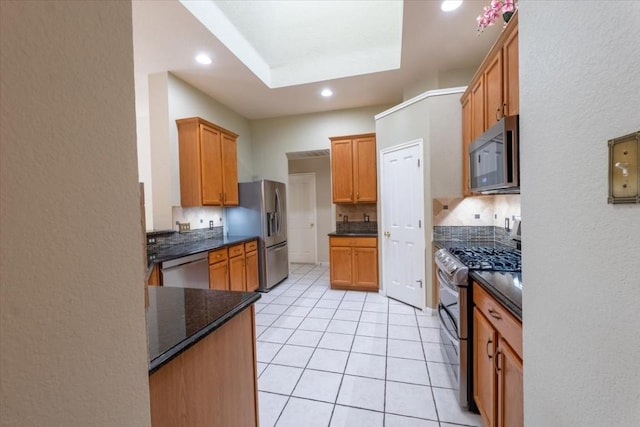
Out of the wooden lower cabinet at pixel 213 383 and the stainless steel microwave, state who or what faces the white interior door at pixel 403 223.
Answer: the wooden lower cabinet

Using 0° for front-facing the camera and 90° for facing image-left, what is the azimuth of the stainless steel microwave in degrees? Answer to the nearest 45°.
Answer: approximately 45°

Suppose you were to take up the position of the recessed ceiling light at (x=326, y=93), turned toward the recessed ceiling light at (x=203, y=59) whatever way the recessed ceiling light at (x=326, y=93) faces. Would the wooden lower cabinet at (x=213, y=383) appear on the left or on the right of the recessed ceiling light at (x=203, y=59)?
left

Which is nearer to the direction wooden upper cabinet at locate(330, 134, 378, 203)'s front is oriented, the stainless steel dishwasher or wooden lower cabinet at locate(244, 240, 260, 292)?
the stainless steel dishwasher

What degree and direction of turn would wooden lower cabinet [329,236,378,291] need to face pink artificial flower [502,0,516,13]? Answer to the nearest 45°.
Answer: approximately 45° to its left

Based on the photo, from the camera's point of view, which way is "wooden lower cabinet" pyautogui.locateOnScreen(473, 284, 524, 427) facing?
to the viewer's left

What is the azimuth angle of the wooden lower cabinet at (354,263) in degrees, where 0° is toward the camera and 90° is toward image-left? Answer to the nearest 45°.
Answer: approximately 0°

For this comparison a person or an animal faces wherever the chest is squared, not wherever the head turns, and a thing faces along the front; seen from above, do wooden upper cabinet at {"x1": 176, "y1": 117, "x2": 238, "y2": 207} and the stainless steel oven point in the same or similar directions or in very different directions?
very different directions

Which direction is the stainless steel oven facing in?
to the viewer's left

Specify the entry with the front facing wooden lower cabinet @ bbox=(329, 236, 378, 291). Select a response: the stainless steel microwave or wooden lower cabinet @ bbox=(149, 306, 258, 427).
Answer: wooden lower cabinet @ bbox=(149, 306, 258, 427)

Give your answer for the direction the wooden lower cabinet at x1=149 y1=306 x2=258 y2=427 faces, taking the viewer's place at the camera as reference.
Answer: facing away from the viewer and to the right of the viewer

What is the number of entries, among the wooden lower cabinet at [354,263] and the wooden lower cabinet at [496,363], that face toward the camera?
1
